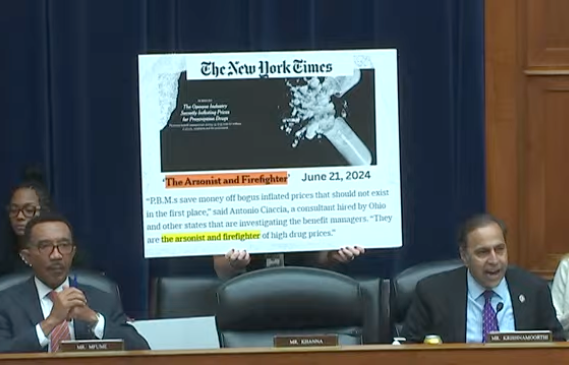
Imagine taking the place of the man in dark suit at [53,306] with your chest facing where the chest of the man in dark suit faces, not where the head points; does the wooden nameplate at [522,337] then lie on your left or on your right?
on your left

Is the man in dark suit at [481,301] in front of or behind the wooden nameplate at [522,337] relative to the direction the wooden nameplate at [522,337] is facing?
behind

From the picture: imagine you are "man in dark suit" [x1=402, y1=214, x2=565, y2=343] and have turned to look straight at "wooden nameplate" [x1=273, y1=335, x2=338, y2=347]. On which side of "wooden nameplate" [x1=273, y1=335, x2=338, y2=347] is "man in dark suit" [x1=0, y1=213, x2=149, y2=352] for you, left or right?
right

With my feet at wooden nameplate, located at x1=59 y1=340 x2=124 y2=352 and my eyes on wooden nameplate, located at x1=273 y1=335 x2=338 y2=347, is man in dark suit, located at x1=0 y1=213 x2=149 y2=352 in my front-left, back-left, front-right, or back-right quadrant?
back-left
